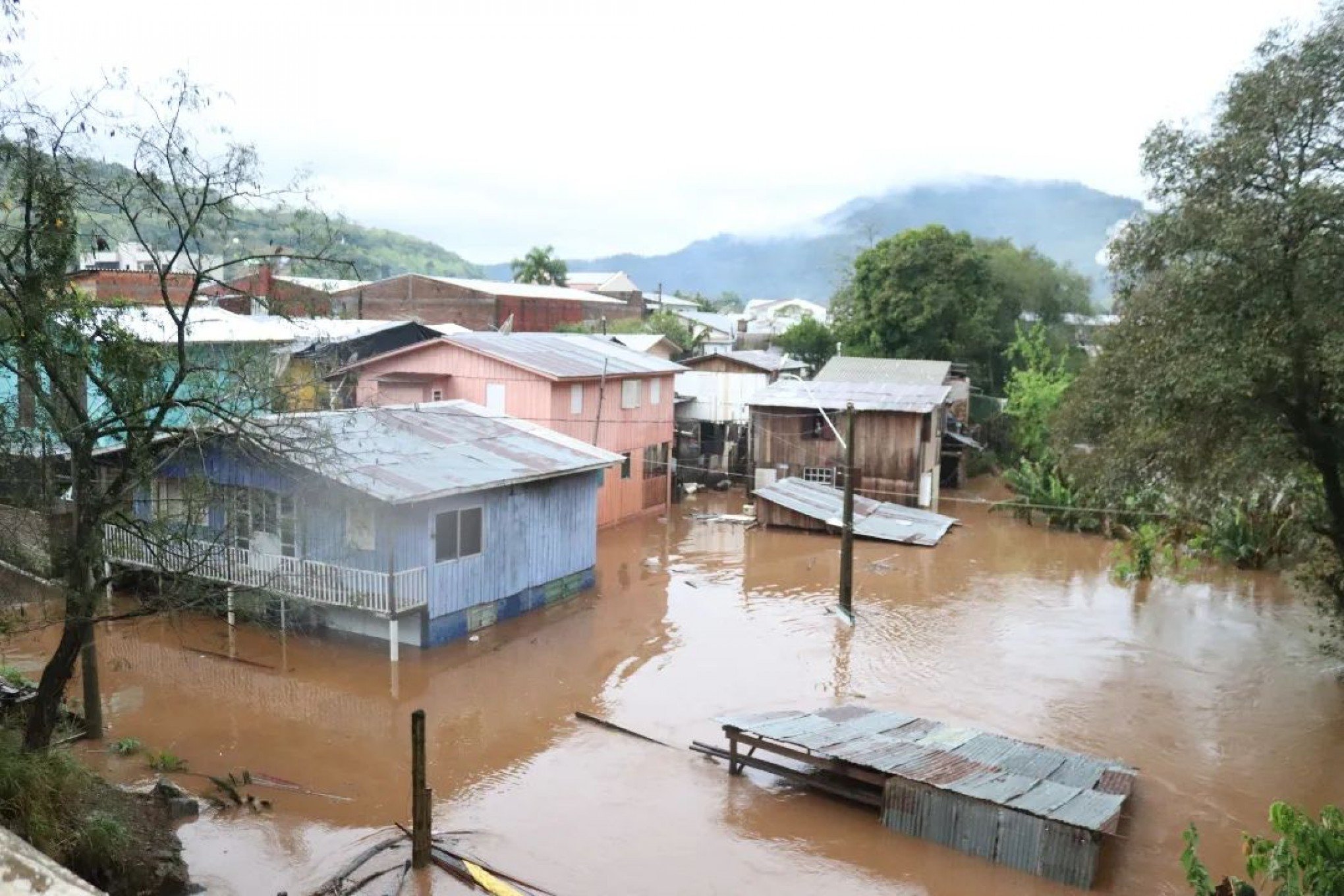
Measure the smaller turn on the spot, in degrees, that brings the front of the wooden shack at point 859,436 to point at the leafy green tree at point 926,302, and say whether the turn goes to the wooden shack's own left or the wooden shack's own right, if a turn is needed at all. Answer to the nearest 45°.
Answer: approximately 180°

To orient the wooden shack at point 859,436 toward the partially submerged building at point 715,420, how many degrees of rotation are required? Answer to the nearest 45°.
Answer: approximately 135° to its right

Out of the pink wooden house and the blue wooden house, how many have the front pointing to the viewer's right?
0

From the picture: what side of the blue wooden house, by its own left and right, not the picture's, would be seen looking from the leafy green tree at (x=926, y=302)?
back

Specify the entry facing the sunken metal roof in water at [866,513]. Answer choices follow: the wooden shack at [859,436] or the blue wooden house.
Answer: the wooden shack

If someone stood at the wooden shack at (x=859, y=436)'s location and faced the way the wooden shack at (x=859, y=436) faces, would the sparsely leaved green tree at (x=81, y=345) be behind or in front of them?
in front

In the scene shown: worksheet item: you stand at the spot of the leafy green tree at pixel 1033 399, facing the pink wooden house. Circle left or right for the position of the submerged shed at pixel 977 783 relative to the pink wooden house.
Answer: left

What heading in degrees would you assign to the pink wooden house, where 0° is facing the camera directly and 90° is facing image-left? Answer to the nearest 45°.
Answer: approximately 45°

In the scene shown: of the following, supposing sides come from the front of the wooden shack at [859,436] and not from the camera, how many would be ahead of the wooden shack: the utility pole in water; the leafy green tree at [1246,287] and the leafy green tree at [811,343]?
2

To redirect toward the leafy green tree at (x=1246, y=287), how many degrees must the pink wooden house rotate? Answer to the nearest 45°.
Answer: approximately 90° to its left

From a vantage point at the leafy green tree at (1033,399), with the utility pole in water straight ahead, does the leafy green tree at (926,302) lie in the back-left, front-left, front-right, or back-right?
back-right

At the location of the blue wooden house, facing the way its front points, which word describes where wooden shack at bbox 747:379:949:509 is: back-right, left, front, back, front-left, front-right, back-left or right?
back

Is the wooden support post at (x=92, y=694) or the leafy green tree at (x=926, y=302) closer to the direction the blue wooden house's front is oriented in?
the wooden support post

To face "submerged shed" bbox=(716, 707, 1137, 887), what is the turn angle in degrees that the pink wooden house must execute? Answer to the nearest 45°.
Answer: approximately 45° to its left

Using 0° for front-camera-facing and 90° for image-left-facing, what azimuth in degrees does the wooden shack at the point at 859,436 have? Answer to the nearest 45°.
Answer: approximately 0°

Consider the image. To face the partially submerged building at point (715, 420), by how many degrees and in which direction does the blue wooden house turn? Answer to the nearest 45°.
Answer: approximately 180°
